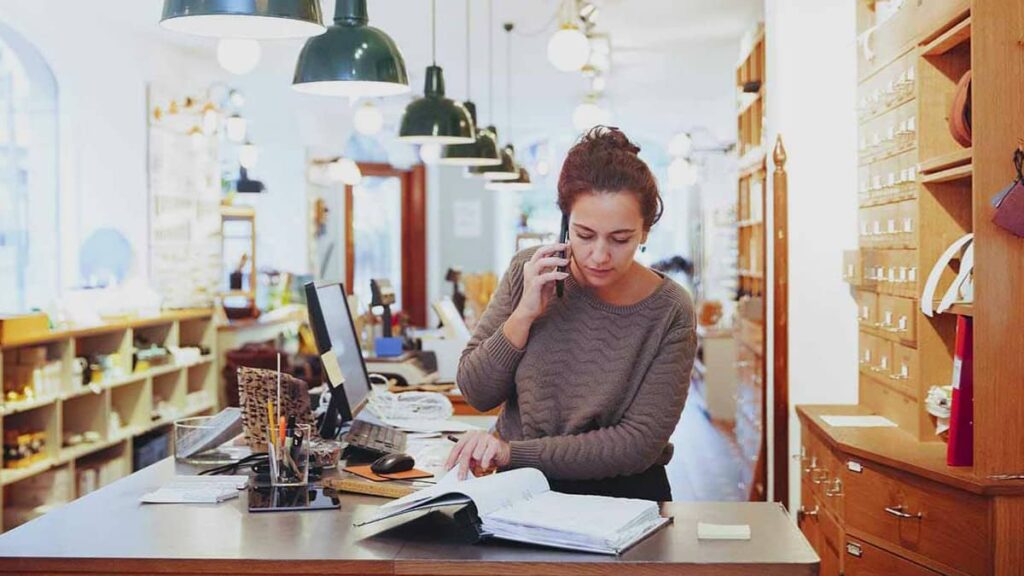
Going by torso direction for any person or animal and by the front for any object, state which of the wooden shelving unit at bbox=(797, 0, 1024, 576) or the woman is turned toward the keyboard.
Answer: the wooden shelving unit

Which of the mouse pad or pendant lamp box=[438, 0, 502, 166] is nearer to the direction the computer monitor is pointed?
the mouse pad

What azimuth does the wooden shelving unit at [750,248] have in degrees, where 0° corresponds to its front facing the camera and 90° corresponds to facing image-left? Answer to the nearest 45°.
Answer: approximately 90°

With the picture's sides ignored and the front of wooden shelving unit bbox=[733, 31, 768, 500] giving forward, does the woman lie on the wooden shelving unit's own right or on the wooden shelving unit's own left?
on the wooden shelving unit's own left

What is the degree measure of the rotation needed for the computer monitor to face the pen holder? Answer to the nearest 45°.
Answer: approximately 45° to its right

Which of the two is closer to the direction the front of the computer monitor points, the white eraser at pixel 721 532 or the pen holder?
the white eraser

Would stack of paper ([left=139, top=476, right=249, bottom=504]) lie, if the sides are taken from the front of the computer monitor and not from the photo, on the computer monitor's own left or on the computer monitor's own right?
on the computer monitor's own right

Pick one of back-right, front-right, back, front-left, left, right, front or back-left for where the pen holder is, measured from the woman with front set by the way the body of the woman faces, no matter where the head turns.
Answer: right

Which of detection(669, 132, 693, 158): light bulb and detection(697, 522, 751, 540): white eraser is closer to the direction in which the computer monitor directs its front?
the white eraser

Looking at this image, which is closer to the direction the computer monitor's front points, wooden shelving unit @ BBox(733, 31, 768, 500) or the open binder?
the open binder

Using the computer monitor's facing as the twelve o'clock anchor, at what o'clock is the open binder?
The open binder is roughly at 1 o'clock from the computer monitor.

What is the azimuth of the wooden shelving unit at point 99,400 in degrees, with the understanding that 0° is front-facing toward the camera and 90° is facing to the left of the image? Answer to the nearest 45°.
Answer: approximately 315°
